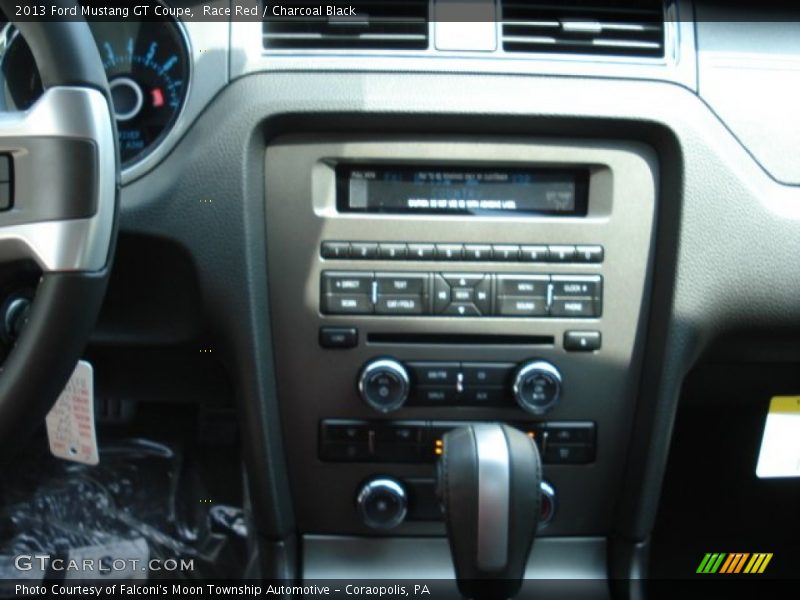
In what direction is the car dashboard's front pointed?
toward the camera
